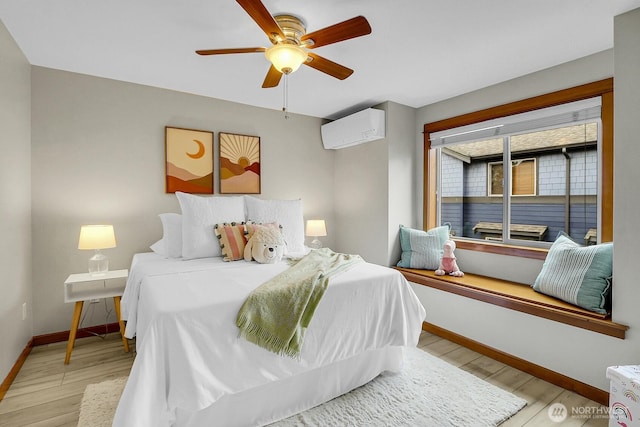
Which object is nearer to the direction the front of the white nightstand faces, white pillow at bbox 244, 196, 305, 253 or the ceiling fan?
the ceiling fan

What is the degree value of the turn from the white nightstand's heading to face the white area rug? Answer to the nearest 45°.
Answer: approximately 45° to its left

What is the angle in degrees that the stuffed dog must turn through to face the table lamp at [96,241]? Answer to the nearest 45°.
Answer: approximately 90° to its right

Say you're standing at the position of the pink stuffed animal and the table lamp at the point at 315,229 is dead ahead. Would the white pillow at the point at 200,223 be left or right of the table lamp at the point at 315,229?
left

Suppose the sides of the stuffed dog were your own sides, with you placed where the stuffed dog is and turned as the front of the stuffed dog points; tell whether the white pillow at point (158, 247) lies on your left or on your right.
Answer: on your right

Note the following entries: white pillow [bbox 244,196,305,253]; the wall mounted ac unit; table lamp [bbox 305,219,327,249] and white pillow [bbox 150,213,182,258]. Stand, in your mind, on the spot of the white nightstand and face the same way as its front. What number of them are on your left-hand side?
4

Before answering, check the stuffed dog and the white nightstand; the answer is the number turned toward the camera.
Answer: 2

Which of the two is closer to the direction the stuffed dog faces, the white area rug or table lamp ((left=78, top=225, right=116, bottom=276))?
the white area rug

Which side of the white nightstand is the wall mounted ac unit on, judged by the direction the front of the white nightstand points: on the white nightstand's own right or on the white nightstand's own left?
on the white nightstand's own left

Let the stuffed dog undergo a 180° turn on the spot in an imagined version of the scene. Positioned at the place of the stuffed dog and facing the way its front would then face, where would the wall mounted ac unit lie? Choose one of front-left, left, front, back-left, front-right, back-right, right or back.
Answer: front-right

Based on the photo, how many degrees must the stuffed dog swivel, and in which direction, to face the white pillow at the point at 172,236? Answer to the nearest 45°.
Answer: approximately 135° to its right

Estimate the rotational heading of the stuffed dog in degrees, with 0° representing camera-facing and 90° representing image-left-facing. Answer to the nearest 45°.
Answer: approximately 0°

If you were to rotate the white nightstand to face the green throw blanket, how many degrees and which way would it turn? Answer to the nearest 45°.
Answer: approximately 45° to its left

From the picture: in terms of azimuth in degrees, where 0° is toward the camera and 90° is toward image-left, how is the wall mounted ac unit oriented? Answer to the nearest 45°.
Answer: approximately 45°

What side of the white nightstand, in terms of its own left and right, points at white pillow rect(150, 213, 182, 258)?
left

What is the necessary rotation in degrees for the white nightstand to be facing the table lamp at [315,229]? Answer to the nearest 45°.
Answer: approximately 90° to its left
